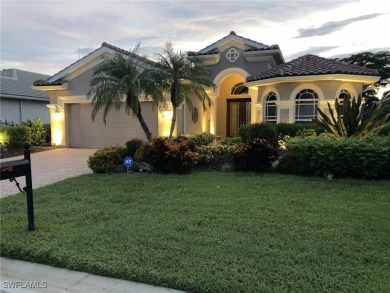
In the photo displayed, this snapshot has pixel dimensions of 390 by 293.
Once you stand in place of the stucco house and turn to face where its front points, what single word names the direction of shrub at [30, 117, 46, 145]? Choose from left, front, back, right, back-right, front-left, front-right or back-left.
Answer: right

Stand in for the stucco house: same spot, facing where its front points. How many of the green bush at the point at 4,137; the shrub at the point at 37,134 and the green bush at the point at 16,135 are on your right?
3

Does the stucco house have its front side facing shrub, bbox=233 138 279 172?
yes

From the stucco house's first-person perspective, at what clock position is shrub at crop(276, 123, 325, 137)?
The shrub is roughly at 11 o'clock from the stucco house.

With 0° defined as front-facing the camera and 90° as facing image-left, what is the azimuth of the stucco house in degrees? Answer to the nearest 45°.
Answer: approximately 0°

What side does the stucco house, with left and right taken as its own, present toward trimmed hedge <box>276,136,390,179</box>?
front

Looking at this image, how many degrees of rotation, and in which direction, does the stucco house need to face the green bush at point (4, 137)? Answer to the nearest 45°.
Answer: approximately 90° to its right

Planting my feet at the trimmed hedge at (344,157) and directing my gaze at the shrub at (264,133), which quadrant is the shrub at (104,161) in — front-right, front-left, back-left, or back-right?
front-left

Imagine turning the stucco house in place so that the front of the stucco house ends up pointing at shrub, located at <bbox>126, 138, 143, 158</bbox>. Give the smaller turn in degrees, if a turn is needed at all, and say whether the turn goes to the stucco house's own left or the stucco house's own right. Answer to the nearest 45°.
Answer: approximately 45° to the stucco house's own right

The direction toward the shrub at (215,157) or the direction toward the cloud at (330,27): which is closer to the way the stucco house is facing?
the shrub

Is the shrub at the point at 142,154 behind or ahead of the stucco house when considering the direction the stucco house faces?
ahead

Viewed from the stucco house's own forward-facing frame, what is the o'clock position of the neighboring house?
The neighboring house is roughly at 4 o'clock from the stucco house.

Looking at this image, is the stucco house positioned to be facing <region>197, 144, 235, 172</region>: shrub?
yes

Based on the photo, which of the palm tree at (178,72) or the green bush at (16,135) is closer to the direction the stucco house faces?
the palm tree

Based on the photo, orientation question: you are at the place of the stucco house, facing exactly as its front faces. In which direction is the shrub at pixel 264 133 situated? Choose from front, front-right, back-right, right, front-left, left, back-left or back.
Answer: front

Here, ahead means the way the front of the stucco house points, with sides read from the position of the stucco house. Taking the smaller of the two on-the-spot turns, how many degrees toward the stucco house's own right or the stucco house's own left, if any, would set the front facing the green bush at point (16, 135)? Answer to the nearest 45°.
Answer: approximately 90° to the stucco house's own right
